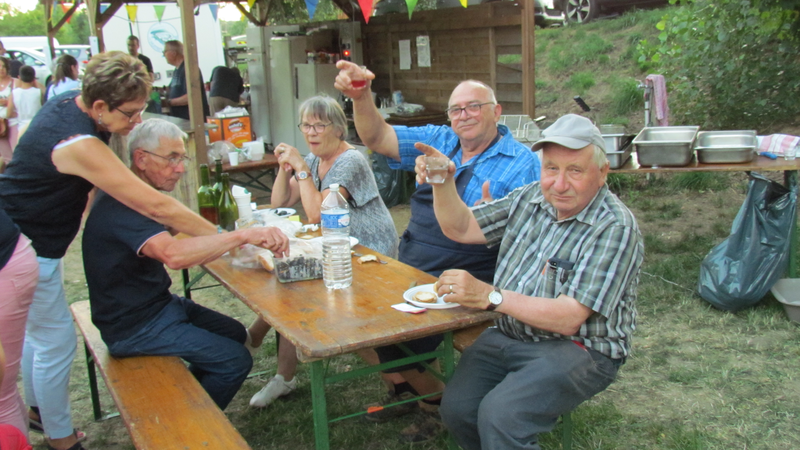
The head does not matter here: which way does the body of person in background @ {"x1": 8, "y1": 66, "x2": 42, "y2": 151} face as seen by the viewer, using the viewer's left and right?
facing away from the viewer

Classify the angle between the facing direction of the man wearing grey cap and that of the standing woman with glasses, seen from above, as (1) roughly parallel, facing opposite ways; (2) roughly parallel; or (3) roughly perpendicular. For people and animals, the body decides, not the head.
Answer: roughly parallel, facing opposite ways

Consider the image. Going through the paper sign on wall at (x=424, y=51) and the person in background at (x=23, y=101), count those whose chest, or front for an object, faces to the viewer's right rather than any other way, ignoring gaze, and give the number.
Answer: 0

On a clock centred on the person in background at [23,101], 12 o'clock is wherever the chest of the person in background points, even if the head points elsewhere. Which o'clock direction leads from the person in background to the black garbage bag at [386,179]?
The black garbage bag is roughly at 4 o'clock from the person in background.

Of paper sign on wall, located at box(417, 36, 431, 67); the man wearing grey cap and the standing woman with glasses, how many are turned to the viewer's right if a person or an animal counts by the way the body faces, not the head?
1

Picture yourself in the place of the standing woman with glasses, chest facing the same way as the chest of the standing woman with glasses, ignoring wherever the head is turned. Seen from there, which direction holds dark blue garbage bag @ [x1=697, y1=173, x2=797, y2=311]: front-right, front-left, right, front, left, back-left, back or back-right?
front

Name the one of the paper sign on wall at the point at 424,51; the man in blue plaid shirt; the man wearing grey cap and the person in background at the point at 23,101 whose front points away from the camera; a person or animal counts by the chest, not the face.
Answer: the person in background

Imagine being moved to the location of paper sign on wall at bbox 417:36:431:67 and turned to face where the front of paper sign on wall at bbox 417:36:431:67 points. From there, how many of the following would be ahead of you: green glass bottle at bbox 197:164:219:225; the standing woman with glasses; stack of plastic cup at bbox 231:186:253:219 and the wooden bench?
4

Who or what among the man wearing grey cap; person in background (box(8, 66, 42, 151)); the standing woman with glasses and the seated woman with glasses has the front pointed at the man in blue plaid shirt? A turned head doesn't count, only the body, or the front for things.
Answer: the standing woman with glasses

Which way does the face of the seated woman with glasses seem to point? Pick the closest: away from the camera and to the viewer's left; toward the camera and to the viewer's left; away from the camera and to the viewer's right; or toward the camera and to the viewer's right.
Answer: toward the camera and to the viewer's left

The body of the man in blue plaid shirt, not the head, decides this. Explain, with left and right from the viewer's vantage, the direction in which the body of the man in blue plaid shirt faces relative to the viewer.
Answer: facing the viewer and to the left of the viewer

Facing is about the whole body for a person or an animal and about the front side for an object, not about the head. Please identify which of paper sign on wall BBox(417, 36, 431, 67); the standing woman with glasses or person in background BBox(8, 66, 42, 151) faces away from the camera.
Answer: the person in background

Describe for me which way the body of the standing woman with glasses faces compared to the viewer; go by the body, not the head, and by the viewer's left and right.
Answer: facing to the right of the viewer

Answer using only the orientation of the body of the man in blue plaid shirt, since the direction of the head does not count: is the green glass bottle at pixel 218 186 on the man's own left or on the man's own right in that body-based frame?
on the man's own right

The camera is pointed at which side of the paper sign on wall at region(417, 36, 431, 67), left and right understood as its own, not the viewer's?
front

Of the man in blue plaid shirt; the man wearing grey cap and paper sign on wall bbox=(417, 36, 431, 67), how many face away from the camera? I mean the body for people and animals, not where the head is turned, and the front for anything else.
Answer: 0

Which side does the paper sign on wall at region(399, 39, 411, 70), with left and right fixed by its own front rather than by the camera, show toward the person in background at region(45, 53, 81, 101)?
right

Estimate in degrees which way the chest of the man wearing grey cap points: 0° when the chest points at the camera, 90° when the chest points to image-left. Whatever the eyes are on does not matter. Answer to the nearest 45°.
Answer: approximately 45°

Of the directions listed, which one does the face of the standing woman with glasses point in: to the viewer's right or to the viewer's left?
to the viewer's right

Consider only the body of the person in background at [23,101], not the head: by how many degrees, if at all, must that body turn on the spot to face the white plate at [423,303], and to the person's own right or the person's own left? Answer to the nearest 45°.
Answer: approximately 180°

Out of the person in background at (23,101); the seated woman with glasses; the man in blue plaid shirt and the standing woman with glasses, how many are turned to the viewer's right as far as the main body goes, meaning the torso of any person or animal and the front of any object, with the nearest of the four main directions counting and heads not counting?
1

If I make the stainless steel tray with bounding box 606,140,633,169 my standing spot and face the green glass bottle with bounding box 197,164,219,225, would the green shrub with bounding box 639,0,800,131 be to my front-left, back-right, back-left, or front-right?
back-right
